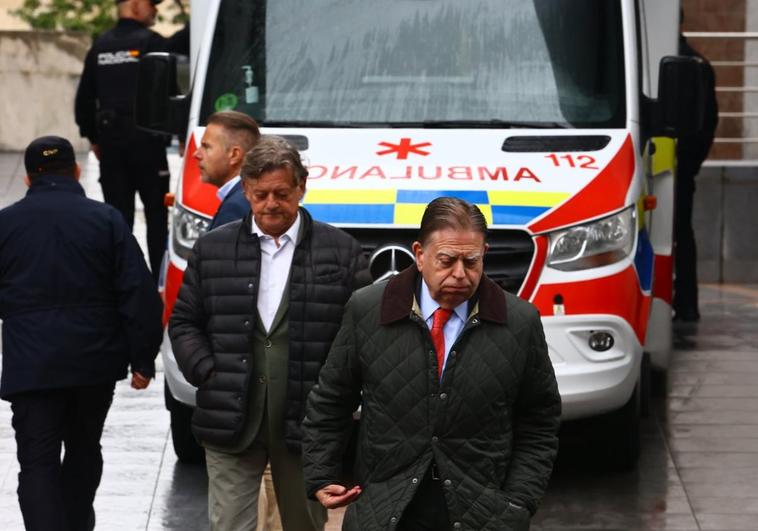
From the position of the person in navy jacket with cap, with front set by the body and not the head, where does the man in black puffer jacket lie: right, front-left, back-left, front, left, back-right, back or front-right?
back-right

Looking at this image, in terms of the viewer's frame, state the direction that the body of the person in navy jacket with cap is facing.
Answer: away from the camera

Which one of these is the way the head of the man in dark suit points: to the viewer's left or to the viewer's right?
to the viewer's left

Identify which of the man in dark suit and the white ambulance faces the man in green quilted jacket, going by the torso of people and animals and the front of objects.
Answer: the white ambulance

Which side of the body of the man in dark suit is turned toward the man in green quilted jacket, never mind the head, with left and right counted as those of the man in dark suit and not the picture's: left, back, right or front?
left

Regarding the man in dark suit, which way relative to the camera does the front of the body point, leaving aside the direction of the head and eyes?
to the viewer's left

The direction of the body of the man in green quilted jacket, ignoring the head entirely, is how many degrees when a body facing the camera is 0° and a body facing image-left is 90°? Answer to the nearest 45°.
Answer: approximately 0°

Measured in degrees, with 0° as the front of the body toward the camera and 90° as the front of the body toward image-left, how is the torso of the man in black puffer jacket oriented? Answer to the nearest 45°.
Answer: approximately 0°

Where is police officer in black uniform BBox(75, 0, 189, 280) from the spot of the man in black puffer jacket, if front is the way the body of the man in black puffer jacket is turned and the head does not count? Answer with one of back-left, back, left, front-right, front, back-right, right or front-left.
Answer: back

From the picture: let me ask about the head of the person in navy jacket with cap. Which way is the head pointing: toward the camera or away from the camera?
away from the camera
